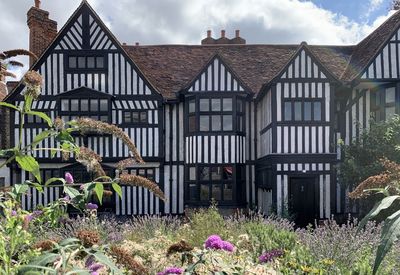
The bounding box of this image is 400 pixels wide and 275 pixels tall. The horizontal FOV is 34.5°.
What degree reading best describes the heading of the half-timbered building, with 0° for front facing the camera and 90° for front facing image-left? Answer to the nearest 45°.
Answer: approximately 0°
